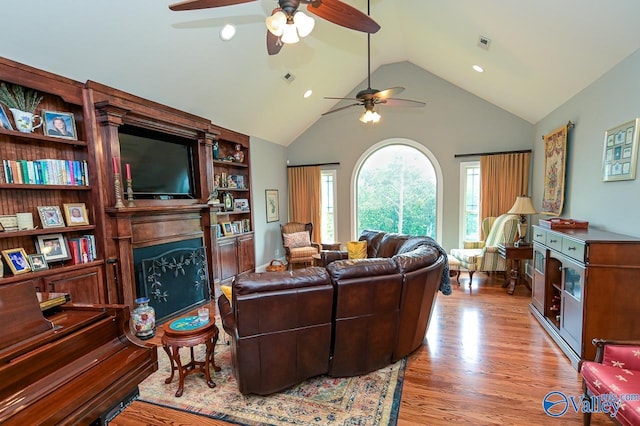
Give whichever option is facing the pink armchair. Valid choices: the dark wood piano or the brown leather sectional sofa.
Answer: the dark wood piano

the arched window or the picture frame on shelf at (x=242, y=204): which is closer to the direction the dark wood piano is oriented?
the arched window

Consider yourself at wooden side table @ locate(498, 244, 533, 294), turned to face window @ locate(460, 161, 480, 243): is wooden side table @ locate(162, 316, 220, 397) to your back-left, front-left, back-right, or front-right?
back-left

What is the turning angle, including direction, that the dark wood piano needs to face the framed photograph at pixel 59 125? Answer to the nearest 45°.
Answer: approximately 135° to its left

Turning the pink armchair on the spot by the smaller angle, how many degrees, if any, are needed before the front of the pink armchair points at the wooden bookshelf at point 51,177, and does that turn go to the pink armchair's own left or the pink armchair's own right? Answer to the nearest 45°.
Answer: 0° — it already faces it

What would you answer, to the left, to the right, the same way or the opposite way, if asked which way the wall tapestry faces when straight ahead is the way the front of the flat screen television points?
the opposite way
